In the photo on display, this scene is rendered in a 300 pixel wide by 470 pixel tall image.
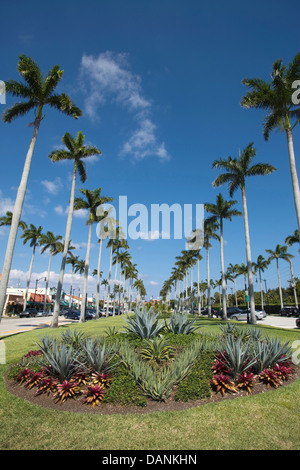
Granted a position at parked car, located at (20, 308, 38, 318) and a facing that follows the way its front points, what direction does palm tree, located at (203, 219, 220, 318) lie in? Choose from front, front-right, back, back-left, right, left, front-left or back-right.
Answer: left

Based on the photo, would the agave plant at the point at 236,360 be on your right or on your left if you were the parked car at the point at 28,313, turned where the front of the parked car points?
on your left

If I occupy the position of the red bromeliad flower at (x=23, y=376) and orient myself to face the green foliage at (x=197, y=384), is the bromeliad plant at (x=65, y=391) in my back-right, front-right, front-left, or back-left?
front-right

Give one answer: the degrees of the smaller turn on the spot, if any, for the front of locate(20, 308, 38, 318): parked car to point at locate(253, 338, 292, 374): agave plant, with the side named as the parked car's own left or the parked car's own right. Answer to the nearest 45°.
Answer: approximately 45° to the parked car's own left

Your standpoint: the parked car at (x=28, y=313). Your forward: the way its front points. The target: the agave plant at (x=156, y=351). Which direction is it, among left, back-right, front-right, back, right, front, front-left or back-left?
front-left

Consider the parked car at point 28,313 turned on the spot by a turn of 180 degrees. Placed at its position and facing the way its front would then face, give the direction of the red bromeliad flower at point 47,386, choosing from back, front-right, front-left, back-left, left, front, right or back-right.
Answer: back-right

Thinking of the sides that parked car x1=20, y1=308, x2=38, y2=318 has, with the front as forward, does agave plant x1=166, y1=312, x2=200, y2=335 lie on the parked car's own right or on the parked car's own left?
on the parked car's own left

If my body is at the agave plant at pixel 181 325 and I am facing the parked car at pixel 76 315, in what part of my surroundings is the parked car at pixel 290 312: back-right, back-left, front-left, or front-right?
front-right

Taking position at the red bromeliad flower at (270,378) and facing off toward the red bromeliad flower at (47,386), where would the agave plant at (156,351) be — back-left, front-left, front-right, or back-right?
front-right

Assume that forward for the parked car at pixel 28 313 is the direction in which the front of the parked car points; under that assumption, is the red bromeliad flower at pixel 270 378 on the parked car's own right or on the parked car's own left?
on the parked car's own left

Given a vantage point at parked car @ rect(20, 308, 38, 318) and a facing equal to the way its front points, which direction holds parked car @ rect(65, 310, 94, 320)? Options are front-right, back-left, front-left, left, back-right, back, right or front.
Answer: left

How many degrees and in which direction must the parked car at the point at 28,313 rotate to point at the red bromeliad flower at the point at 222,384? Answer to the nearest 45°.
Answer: approximately 45° to its left
